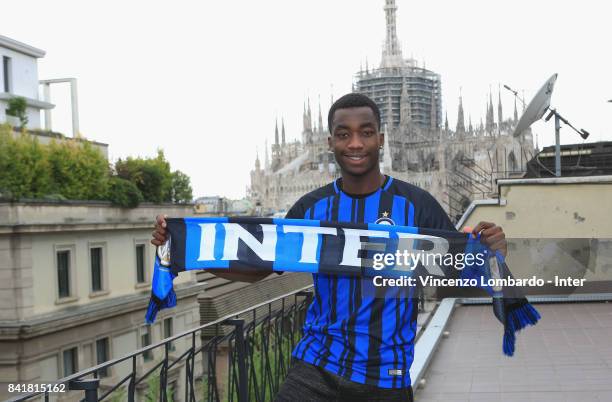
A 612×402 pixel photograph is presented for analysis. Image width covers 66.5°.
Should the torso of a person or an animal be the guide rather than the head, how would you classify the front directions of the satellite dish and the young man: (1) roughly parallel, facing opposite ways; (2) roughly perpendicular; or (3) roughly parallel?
roughly perpendicular

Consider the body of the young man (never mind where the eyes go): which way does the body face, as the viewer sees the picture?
toward the camera

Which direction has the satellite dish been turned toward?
to the viewer's left

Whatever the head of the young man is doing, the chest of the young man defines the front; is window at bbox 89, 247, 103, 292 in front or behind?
behind

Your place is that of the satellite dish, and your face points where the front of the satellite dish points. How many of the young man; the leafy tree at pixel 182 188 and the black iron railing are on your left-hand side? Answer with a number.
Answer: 2
